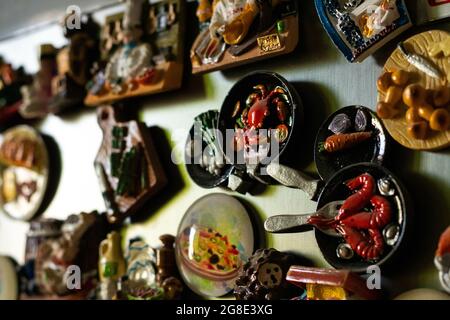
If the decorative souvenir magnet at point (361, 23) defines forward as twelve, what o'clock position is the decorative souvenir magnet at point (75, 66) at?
the decorative souvenir magnet at point (75, 66) is roughly at 4 o'clock from the decorative souvenir magnet at point (361, 23).

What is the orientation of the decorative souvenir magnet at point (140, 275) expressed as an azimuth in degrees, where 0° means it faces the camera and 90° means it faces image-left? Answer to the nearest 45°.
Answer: approximately 0°

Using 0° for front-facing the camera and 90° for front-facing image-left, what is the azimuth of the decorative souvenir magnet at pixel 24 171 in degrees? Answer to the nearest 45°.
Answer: approximately 0°

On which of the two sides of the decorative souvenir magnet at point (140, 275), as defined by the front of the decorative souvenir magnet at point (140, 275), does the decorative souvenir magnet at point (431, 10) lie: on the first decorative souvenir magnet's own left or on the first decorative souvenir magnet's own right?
on the first decorative souvenir magnet's own left

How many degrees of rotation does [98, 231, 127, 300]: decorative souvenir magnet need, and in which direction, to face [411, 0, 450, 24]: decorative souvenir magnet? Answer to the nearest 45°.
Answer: approximately 45° to its left
